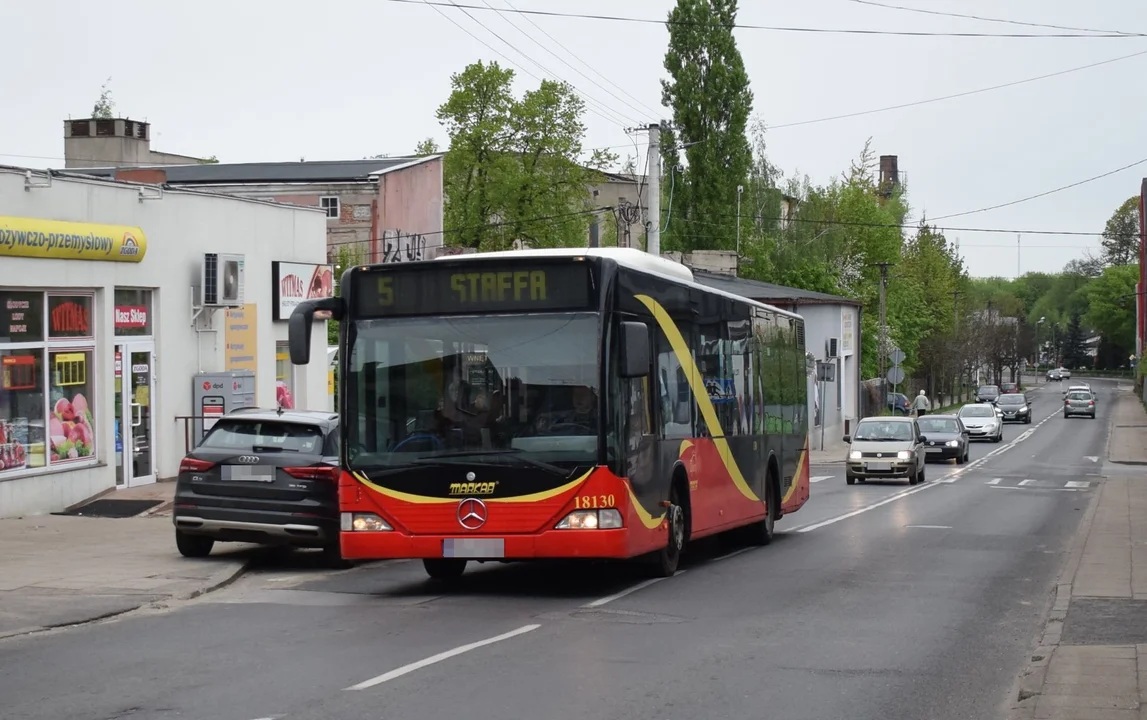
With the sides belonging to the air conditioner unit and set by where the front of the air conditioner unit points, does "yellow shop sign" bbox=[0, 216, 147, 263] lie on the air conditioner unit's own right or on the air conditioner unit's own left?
on the air conditioner unit's own right

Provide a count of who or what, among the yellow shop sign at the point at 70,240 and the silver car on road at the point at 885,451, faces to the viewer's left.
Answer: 0

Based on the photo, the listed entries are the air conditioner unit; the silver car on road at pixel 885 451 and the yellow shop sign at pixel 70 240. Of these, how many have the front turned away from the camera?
0

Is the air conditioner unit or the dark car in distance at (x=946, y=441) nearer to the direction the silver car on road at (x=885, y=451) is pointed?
the air conditioner unit

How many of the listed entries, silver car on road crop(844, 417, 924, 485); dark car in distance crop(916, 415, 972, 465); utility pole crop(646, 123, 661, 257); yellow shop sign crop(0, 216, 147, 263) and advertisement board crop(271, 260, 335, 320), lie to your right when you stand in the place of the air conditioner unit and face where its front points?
1

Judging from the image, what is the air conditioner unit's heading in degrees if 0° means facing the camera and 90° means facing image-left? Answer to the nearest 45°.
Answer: approximately 315°

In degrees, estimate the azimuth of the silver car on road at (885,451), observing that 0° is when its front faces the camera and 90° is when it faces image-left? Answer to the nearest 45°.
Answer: approximately 0°

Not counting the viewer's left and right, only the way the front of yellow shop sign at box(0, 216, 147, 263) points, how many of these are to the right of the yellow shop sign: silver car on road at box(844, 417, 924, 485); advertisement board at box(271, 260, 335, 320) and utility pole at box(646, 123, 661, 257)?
0

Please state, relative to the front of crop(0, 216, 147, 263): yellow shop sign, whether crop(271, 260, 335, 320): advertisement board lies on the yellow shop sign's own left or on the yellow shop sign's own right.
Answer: on the yellow shop sign's own left

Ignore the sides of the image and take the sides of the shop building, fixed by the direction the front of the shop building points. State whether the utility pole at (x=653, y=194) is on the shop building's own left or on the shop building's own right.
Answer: on the shop building's own left

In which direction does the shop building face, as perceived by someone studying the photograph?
facing the viewer and to the right of the viewer

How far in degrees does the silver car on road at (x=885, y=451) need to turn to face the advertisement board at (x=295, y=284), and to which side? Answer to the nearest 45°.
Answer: approximately 45° to its right

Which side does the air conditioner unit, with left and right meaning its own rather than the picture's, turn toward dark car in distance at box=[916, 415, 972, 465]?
left
